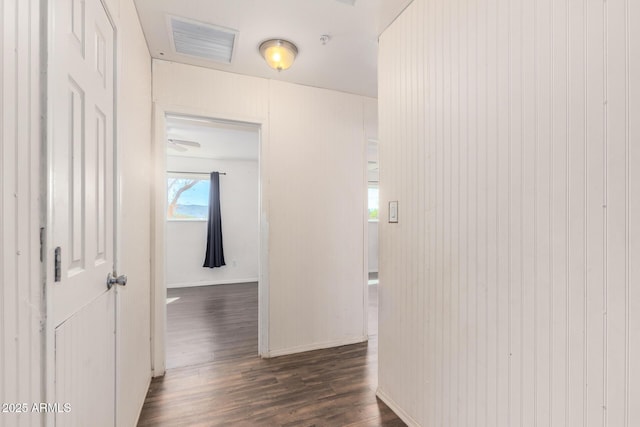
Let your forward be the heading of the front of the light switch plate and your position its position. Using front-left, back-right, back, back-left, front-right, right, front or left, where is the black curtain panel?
right

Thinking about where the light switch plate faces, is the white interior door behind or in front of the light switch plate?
in front

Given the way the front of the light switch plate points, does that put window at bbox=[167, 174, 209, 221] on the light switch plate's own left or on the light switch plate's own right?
on the light switch plate's own right

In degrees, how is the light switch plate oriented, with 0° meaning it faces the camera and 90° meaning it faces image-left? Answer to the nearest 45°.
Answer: approximately 45°

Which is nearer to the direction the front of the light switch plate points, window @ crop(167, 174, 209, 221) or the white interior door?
the white interior door

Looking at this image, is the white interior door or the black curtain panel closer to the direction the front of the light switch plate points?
the white interior door

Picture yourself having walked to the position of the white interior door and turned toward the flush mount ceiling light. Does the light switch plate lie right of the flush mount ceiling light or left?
right
